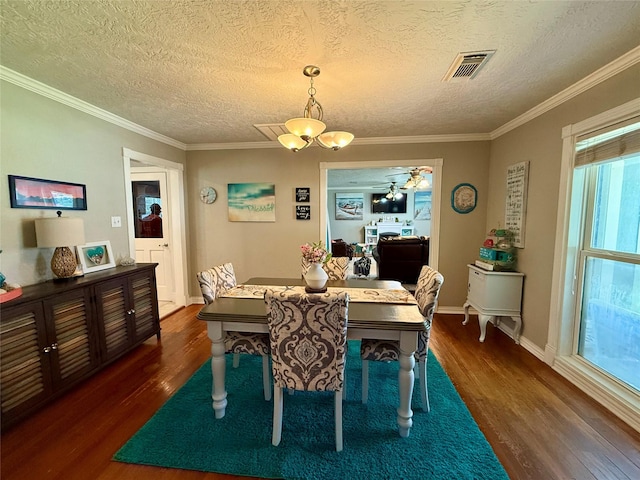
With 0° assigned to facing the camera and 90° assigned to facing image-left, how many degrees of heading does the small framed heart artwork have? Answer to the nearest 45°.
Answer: approximately 315°

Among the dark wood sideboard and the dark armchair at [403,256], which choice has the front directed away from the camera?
the dark armchair

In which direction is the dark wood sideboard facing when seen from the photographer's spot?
facing the viewer and to the right of the viewer

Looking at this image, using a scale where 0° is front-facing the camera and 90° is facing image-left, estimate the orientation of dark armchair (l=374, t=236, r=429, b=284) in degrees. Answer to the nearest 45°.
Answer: approximately 180°

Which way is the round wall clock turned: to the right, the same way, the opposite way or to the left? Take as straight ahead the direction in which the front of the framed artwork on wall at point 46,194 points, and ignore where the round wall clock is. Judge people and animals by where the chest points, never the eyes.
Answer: to the right

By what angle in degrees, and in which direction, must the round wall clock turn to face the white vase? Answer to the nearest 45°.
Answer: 0° — it already faces it

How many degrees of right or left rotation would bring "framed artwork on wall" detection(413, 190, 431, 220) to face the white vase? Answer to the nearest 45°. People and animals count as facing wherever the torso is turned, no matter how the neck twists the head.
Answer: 0° — it already faces it

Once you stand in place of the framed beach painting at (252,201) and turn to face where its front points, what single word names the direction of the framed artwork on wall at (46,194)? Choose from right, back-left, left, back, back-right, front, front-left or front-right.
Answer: front-right

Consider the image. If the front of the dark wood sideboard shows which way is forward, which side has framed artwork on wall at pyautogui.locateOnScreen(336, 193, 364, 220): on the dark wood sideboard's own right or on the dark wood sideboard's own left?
on the dark wood sideboard's own left

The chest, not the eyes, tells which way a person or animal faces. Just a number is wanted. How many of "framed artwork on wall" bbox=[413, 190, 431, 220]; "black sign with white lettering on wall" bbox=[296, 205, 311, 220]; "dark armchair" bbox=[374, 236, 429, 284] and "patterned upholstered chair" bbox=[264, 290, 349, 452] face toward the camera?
2

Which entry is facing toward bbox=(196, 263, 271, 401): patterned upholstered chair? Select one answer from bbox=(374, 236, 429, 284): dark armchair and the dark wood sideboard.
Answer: the dark wood sideboard

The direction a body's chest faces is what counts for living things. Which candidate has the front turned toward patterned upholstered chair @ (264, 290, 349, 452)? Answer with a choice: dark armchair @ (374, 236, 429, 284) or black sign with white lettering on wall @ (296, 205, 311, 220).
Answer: the black sign with white lettering on wall
